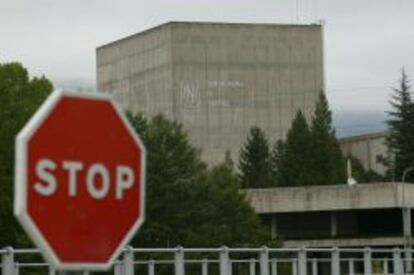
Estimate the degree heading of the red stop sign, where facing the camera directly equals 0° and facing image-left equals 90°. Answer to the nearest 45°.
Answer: approximately 315°
